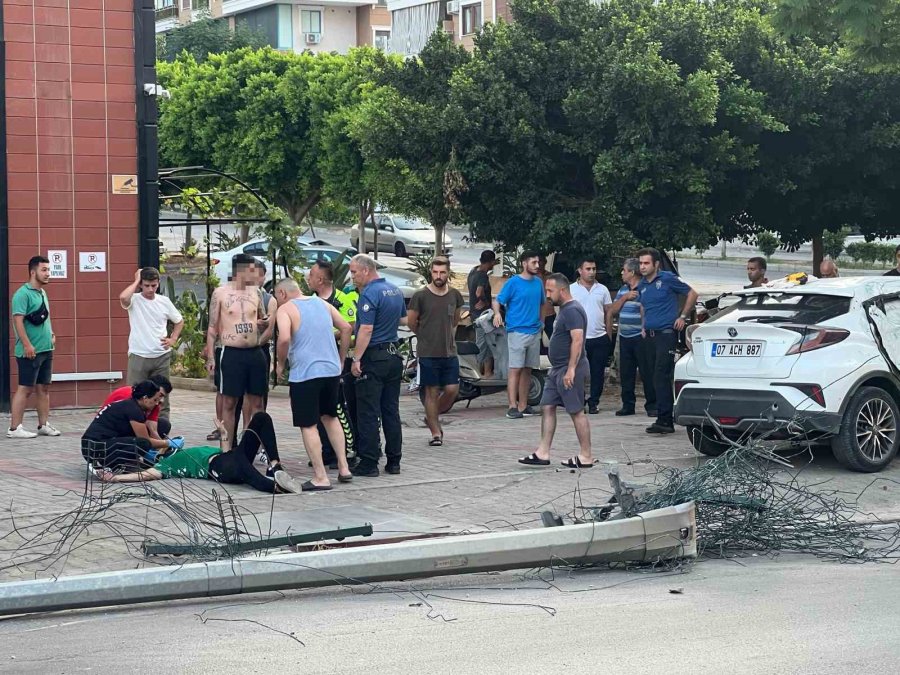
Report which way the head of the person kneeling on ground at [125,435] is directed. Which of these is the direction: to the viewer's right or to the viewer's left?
to the viewer's right

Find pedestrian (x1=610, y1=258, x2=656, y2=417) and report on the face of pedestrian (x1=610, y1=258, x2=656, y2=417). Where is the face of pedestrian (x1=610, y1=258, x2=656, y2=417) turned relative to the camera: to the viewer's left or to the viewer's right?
to the viewer's left

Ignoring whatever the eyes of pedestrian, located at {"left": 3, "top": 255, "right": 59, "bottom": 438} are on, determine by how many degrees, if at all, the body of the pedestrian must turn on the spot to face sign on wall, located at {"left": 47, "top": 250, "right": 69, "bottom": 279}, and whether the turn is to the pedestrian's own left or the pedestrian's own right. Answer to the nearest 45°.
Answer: approximately 135° to the pedestrian's own left

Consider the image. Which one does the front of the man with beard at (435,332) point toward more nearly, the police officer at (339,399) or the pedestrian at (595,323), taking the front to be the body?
the police officer

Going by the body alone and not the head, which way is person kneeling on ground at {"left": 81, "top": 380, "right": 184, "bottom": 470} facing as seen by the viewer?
to the viewer's right

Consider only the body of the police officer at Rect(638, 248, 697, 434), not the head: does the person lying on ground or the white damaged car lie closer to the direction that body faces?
the person lying on ground

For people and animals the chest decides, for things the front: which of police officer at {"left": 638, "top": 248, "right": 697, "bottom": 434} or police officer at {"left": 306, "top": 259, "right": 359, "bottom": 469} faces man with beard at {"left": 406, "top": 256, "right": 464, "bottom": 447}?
police officer at {"left": 638, "top": 248, "right": 697, "bottom": 434}

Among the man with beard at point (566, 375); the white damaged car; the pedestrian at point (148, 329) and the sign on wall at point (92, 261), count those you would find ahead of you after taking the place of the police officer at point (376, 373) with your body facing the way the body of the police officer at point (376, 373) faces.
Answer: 2
